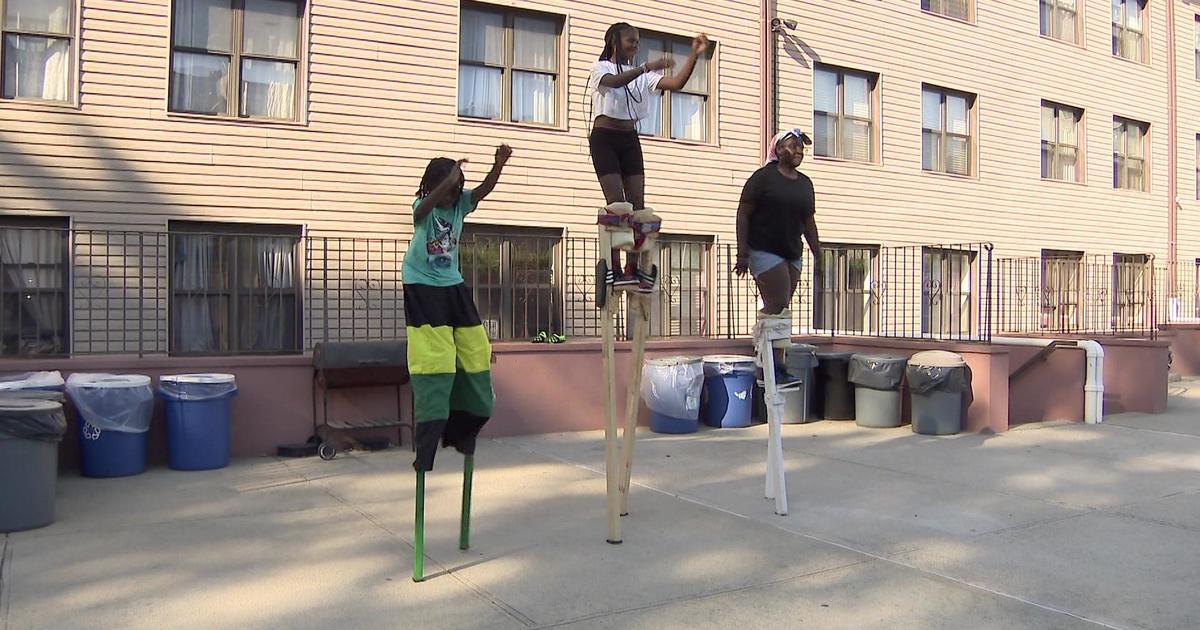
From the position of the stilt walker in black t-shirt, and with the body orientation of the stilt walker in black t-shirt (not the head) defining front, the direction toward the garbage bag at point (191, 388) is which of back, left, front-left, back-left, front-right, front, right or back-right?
back-right

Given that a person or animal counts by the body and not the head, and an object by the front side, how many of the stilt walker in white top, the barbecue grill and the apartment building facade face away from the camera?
0

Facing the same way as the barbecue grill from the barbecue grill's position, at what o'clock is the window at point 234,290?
The window is roughly at 5 o'clock from the barbecue grill.

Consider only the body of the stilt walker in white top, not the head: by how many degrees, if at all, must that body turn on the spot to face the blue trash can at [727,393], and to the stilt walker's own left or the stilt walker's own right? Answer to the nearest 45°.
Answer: approximately 135° to the stilt walker's own left

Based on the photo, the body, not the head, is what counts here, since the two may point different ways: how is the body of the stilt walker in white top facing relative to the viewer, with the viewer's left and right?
facing the viewer and to the right of the viewer

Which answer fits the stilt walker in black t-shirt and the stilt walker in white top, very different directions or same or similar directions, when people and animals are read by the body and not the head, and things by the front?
same or similar directions

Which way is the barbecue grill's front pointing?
toward the camera

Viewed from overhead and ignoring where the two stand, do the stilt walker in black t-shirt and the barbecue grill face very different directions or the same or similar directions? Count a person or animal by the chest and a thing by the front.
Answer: same or similar directions

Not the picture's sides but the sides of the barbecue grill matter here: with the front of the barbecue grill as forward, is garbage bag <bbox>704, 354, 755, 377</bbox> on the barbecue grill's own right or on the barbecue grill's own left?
on the barbecue grill's own left

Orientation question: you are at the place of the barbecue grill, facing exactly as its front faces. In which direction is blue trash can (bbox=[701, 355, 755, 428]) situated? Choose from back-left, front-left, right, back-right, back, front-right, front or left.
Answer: left

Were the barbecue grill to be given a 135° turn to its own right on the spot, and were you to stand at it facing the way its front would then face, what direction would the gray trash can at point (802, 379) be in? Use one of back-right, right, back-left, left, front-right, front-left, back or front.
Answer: back-right

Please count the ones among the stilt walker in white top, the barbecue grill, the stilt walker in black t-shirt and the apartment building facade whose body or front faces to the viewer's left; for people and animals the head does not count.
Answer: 0

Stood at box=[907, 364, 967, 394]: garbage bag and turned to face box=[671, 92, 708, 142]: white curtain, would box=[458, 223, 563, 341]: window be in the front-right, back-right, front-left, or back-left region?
front-left

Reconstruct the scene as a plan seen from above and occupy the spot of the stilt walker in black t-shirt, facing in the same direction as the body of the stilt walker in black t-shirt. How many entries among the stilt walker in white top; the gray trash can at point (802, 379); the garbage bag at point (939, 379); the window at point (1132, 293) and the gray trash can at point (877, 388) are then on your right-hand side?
1

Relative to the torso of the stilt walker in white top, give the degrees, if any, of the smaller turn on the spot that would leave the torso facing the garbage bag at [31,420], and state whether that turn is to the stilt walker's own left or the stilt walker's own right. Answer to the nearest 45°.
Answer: approximately 135° to the stilt walker's own right
